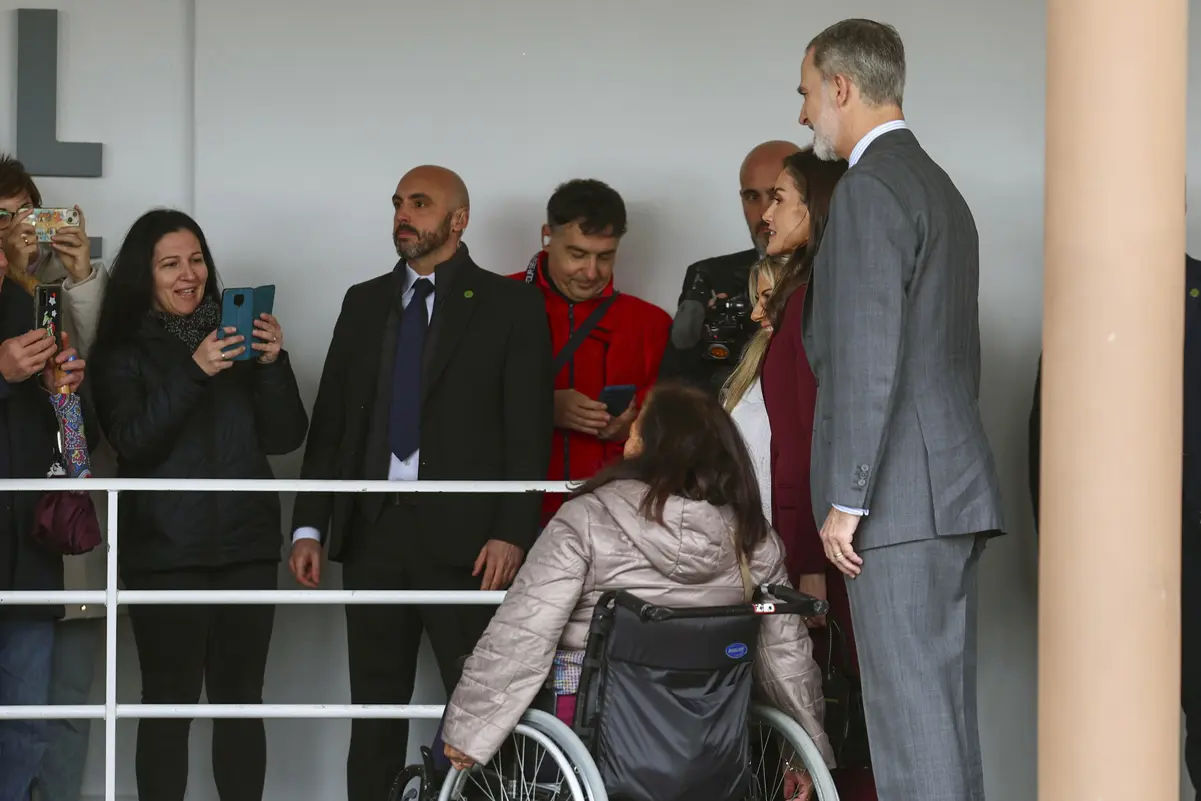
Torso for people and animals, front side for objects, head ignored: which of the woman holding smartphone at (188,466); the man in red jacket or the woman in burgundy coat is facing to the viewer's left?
the woman in burgundy coat

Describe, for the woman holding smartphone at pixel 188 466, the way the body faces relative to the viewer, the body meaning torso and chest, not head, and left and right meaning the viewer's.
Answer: facing the viewer and to the right of the viewer

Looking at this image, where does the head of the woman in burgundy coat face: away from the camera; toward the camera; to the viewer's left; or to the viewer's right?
to the viewer's left

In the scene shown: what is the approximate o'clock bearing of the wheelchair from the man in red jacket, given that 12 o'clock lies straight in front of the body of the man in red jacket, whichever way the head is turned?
The wheelchair is roughly at 12 o'clock from the man in red jacket.

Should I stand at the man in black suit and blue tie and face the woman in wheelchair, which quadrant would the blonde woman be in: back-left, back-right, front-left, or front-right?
front-left

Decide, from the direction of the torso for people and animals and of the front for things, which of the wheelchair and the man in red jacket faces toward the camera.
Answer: the man in red jacket

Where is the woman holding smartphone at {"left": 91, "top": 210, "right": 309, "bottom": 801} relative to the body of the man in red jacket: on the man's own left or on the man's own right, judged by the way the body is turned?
on the man's own right

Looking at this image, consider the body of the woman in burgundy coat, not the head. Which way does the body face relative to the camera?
to the viewer's left

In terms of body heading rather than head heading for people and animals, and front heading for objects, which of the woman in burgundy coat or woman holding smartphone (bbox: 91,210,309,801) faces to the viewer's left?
the woman in burgundy coat

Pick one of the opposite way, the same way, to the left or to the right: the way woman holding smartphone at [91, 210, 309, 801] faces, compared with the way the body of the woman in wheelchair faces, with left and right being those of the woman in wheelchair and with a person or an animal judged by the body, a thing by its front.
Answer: the opposite way

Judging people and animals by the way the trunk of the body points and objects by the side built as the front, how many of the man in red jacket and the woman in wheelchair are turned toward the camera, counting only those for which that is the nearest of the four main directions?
1

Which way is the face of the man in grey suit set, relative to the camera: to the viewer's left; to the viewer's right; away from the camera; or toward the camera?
to the viewer's left

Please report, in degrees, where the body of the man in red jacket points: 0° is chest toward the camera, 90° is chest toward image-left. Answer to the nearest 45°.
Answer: approximately 0°

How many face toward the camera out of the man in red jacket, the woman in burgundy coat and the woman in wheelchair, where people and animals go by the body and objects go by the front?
1

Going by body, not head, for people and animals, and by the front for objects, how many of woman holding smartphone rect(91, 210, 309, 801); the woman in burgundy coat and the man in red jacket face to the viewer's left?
1
